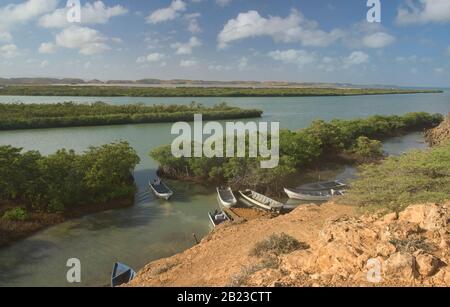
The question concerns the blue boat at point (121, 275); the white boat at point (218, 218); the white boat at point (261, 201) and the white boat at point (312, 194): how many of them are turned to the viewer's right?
0

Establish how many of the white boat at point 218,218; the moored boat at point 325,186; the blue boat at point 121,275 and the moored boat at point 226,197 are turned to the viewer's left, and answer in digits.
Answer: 1

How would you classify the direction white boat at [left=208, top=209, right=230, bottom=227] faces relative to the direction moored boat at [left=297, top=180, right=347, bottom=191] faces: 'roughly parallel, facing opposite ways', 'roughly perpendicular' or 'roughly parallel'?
roughly perpendicular
